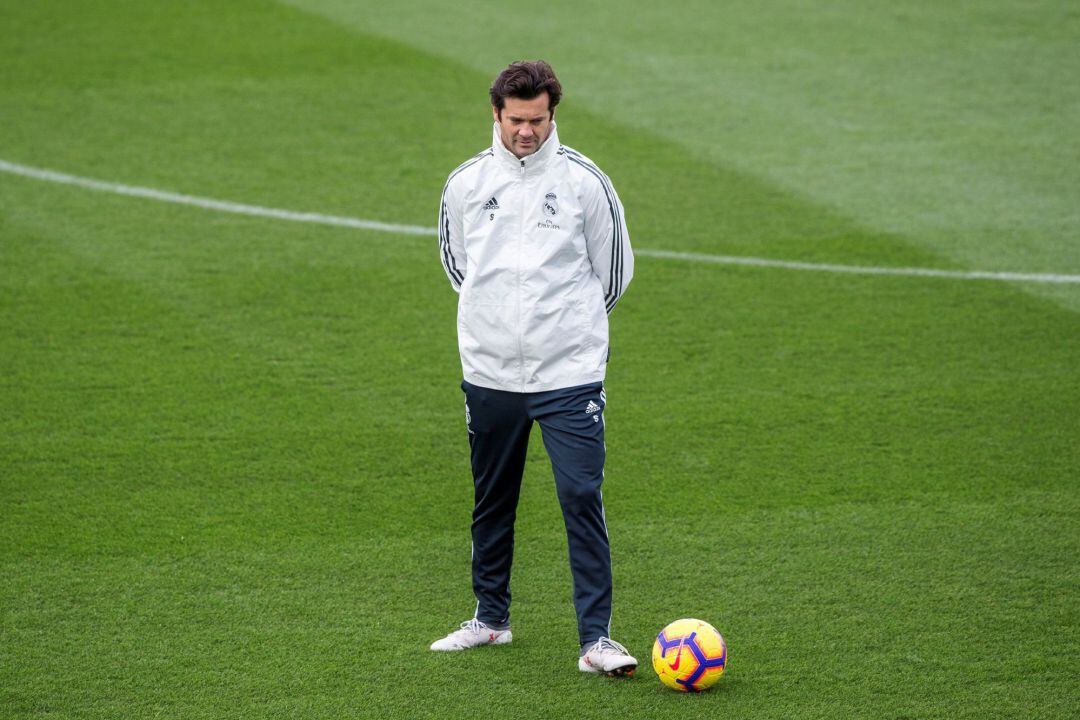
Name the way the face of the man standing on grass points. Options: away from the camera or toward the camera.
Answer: toward the camera

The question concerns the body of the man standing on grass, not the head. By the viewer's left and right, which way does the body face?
facing the viewer
